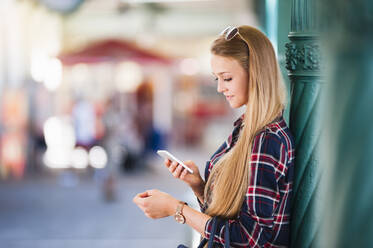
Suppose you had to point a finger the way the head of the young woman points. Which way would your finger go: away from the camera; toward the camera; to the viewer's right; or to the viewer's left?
to the viewer's left

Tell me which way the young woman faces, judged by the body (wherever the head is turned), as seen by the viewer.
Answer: to the viewer's left
